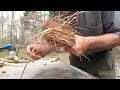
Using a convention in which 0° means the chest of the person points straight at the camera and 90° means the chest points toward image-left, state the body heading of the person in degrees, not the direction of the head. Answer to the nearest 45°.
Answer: approximately 45°
